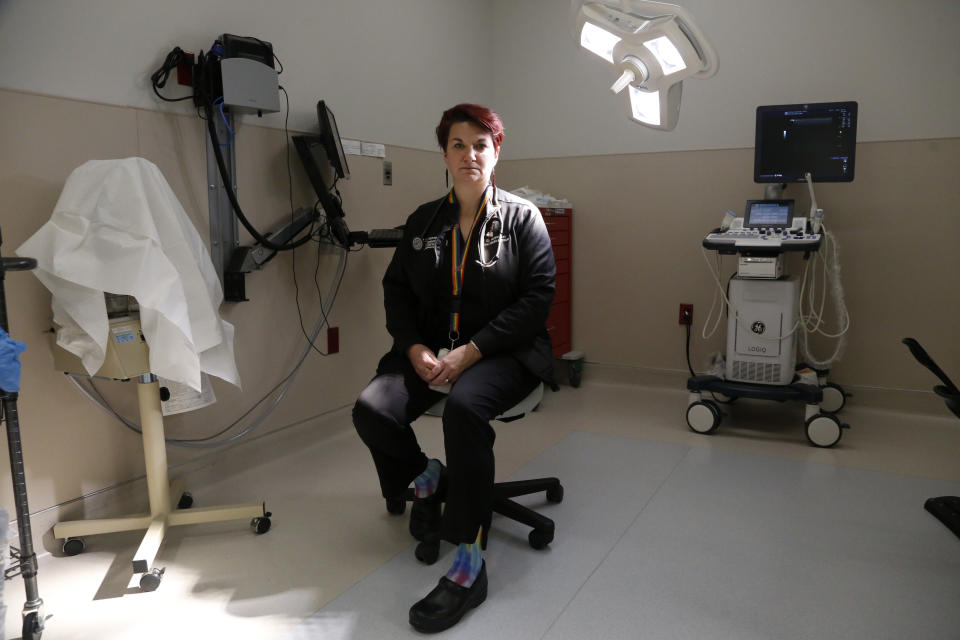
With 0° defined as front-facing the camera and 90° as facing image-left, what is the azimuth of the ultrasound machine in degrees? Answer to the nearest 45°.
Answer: approximately 0°

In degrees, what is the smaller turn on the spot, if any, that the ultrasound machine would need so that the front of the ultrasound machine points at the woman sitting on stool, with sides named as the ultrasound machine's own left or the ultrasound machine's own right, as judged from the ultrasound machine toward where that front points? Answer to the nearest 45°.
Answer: approximately 45° to the ultrasound machine's own right

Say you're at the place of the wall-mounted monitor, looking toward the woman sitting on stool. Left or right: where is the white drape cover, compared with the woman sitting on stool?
right

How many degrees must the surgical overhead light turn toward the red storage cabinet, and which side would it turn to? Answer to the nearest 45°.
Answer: approximately 135° to its right

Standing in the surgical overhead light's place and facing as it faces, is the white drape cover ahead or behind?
ahead

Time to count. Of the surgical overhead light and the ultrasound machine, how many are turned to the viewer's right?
0

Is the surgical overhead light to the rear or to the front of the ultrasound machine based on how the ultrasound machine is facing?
to the front

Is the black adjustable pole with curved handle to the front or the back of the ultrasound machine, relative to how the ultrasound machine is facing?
to the front

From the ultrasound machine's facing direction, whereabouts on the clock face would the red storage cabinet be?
The red storage cabinet is roughly at 4 o'clock from the ultrasound machine.

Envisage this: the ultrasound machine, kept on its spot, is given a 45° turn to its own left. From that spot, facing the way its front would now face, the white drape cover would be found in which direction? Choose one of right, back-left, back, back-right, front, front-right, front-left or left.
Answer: right

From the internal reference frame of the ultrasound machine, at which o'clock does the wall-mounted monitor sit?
The wall-mounted monitor is roughly at 2 o'clock from the ultrasound machine.

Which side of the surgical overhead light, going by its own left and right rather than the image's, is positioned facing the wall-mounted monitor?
right

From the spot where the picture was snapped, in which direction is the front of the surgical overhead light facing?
facing the viewer and to the left of the viewer
